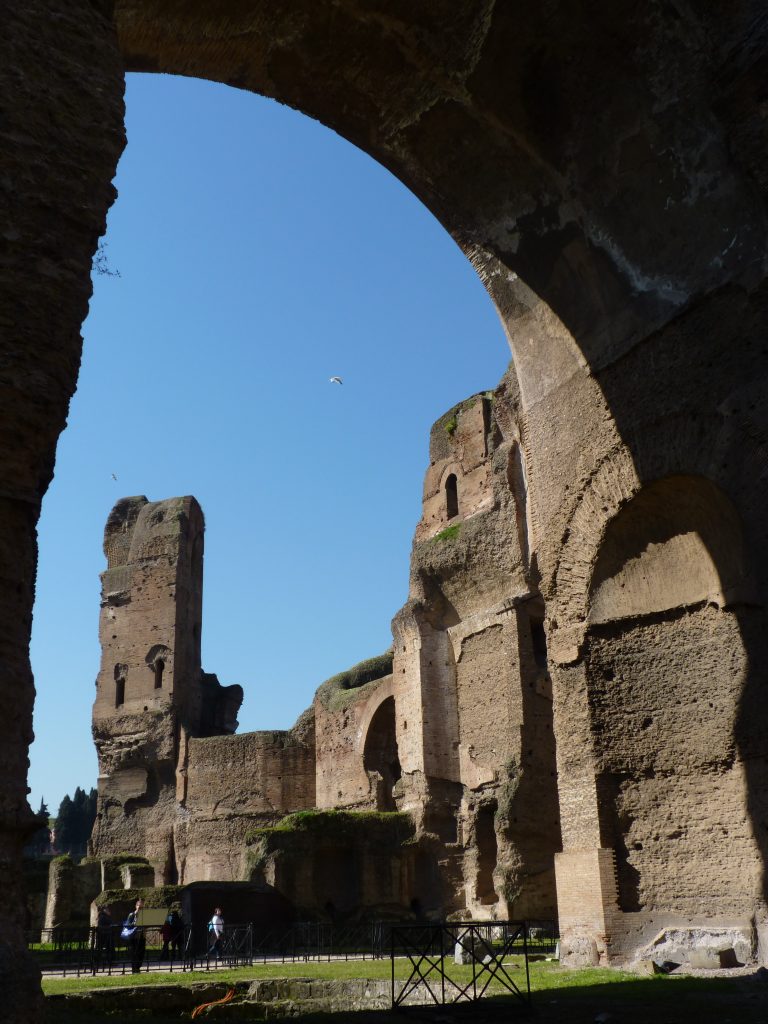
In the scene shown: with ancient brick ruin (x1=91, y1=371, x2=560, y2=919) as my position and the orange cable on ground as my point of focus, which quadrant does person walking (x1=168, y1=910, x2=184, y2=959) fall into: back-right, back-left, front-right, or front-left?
front-right

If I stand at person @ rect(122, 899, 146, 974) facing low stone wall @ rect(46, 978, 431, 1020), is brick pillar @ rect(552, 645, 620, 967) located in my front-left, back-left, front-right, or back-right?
front-left
